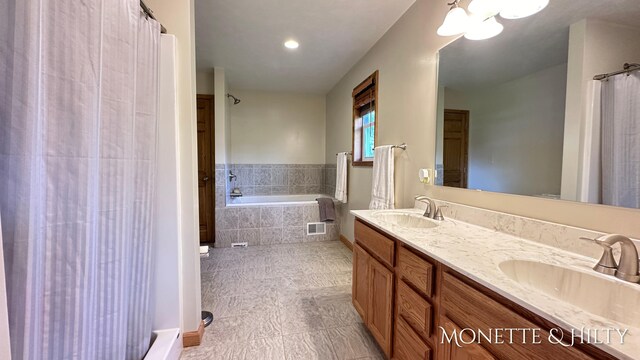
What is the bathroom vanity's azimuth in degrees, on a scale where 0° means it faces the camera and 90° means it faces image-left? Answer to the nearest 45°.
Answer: approximately 45°

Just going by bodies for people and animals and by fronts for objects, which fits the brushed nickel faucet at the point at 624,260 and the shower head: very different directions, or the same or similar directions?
very different directions

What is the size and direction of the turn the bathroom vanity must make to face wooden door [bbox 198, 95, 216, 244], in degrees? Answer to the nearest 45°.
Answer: approximately 45° to its right

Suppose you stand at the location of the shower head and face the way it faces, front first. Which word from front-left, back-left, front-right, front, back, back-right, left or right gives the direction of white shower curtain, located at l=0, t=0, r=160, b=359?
right

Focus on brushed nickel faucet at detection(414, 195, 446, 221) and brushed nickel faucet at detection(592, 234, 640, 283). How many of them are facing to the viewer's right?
0

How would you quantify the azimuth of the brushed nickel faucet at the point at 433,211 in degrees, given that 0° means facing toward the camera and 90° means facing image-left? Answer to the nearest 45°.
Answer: approximately 45°

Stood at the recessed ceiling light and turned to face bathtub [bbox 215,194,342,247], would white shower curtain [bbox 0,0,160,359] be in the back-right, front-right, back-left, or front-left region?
back-left

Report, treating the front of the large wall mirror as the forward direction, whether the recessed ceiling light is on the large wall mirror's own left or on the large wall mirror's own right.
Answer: on the large wall mirror's own right
